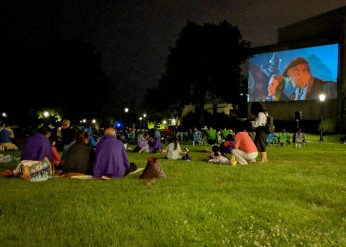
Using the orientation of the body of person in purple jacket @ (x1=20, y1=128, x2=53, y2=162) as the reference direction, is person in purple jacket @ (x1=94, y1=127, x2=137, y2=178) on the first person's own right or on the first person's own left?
on the first person's own right

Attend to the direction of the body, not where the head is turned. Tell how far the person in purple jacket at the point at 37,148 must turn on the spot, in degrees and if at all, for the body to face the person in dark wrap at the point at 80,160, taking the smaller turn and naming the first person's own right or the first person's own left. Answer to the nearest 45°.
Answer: approximately 90° to the first person's own right

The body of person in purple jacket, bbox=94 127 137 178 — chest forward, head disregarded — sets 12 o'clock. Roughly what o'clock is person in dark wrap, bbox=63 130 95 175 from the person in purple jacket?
The person in dark wrap is roughly at 10 o'clock from the person in purple jacket.

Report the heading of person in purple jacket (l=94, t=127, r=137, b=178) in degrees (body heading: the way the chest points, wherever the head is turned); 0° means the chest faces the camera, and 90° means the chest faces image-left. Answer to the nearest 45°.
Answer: approximately 180°

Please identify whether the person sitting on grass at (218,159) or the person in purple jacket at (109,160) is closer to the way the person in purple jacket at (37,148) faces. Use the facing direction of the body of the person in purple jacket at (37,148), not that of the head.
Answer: the person sitting on grass

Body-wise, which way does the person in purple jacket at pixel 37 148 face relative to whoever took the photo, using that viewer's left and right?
facing away from the viewer and to the right of the viewer

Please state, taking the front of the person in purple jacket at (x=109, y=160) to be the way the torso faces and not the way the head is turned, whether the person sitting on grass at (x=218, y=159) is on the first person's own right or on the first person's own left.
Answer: on the first person's own right

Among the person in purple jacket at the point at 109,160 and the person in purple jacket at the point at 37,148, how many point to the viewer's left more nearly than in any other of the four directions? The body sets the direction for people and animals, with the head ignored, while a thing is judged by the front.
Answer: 0
